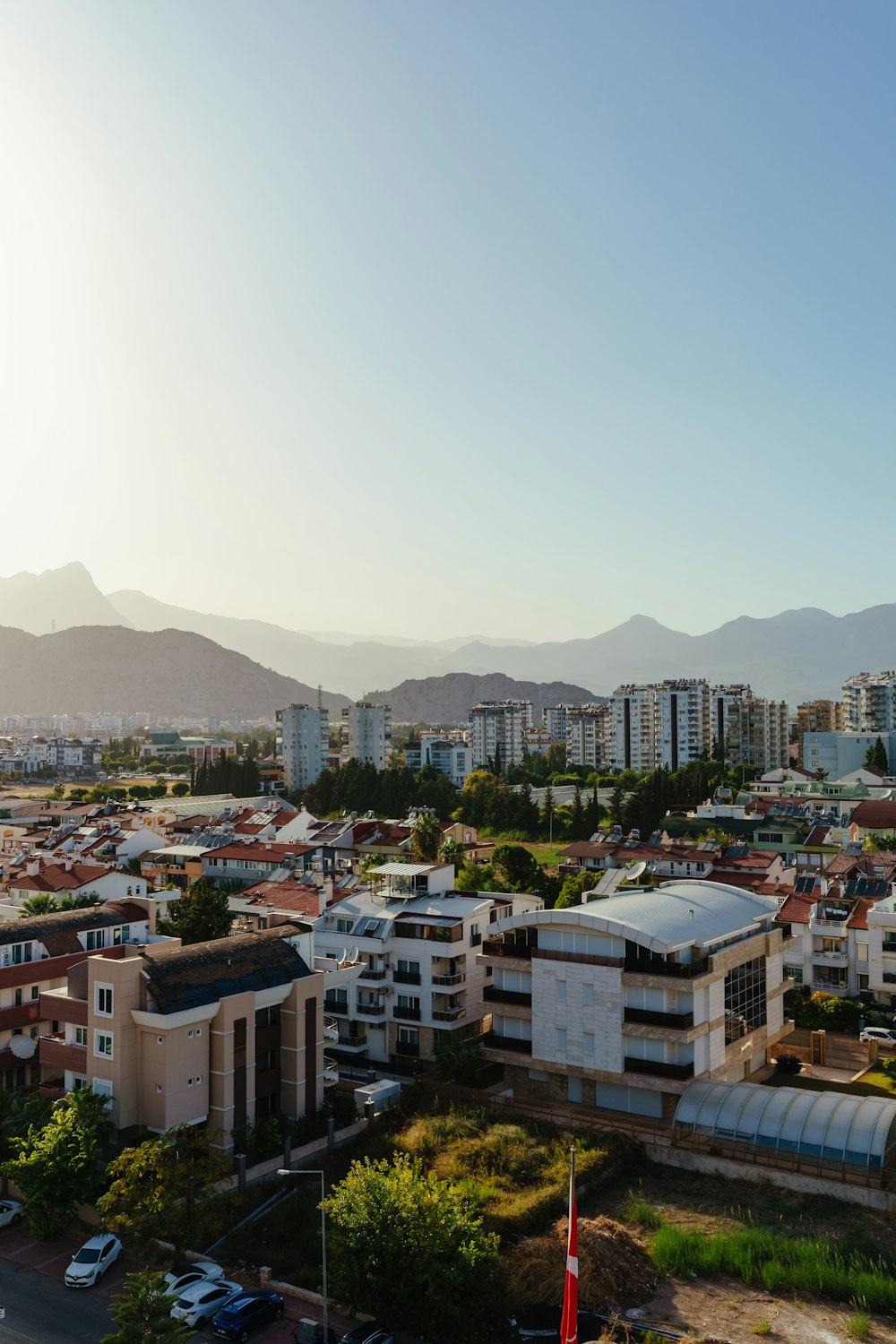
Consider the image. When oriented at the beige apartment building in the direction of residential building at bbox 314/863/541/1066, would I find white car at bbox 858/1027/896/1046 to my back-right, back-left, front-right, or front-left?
front-right

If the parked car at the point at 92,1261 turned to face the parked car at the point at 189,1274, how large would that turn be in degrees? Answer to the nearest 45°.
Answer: approximately 90° to its left

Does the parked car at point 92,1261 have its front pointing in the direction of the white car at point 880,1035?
no

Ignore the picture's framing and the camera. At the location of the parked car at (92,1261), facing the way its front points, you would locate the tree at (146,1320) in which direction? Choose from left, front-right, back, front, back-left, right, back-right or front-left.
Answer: front-left

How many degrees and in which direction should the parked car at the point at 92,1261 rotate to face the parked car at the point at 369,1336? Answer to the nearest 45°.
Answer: approximately 90° to its left

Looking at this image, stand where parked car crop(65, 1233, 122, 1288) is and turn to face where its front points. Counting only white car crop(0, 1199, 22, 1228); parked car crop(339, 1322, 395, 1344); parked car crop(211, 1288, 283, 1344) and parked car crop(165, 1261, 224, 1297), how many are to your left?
3

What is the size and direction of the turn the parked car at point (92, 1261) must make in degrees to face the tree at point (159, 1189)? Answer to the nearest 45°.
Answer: approximately 135° to its left

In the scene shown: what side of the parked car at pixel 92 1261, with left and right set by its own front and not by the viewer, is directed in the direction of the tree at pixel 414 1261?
left

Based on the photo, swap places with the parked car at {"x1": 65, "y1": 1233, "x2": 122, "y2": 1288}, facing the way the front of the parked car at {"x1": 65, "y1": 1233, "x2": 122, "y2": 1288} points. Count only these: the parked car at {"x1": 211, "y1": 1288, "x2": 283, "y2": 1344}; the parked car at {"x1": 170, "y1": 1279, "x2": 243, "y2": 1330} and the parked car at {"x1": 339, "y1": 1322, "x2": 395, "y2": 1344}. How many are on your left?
3

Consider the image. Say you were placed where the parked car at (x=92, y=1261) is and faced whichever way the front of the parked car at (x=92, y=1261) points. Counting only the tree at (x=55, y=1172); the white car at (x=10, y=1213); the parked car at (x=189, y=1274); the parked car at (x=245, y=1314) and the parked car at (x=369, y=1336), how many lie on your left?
3

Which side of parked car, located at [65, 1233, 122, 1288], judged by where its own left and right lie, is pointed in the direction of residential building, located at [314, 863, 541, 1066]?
back

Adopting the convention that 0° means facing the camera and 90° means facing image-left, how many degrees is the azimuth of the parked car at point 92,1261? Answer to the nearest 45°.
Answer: approximately 45°

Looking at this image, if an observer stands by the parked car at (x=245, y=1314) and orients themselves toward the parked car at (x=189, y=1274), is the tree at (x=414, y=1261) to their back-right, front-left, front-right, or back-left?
back-right

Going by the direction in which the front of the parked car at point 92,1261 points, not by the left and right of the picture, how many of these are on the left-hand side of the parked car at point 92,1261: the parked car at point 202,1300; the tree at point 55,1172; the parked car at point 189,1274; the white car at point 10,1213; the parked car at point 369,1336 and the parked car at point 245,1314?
4

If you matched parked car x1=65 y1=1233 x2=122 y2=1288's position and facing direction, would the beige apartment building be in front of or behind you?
behind

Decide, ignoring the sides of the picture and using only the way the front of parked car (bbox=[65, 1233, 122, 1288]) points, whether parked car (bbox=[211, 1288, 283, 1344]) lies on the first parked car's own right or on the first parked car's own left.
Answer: on the first parked car's own left

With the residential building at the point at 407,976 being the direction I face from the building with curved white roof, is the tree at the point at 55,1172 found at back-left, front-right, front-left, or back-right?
front-left

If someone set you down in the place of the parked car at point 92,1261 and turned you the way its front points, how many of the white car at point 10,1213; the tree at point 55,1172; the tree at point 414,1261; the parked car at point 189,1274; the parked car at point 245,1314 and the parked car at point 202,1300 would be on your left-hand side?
4
